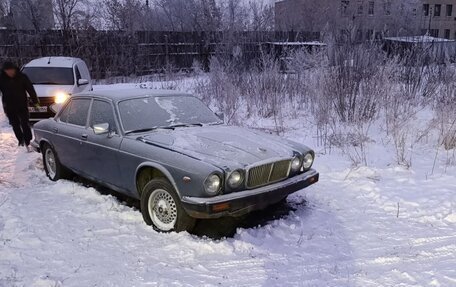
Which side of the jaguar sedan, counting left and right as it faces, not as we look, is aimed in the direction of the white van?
back

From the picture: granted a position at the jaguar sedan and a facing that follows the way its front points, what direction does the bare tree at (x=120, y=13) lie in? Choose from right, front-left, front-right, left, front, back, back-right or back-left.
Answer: back-left

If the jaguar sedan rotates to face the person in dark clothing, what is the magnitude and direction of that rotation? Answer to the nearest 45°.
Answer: approximately 180°

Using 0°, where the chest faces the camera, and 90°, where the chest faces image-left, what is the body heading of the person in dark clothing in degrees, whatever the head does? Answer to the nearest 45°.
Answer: approximately 0°

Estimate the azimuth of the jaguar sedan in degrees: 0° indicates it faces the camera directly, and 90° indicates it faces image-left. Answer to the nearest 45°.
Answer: approximately 315°

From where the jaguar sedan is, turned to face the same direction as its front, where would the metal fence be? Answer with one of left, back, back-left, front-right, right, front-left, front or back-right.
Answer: back-left

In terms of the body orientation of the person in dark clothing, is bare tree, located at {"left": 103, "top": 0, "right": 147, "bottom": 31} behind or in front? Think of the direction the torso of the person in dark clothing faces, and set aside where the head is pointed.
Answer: behind

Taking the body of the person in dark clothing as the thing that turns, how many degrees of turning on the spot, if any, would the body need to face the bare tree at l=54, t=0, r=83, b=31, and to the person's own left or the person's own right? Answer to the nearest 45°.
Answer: approximately 180°
